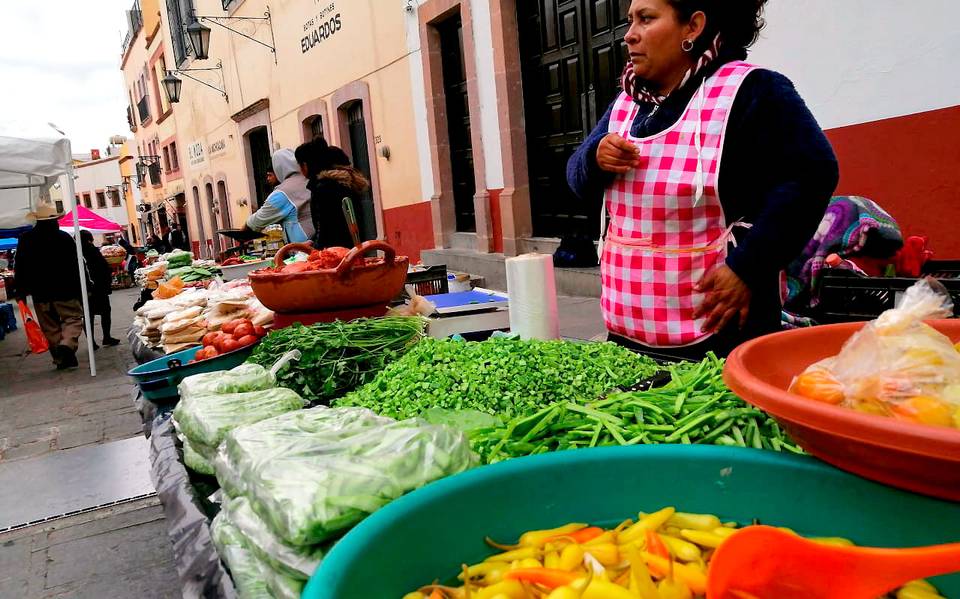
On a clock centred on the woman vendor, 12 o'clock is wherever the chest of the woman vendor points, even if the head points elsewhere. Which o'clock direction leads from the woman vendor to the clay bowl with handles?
The clay bowl with handles is roughly at 2 o'clock from the woman vendor.

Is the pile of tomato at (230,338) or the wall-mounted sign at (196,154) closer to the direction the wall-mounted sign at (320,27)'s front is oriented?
the pile of tomato

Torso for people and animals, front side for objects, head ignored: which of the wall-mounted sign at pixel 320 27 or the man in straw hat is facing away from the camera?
the man in straw hat

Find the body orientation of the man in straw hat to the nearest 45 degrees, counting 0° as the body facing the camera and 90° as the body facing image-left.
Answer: approximately 180°

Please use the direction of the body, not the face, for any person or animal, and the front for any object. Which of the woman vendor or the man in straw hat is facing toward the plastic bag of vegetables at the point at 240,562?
the woman vendor

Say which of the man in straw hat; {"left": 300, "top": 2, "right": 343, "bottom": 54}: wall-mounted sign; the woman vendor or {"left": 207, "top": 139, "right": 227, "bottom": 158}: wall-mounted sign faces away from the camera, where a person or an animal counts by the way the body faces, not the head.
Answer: the man in straw hat

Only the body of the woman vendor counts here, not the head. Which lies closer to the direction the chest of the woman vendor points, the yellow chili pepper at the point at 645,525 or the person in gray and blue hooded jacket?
the yellow chili pepper

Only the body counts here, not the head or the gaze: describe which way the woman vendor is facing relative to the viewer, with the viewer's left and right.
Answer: facing the viewer and to the left of the viewer

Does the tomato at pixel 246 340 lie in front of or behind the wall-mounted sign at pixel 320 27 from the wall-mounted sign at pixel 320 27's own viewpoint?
in front
